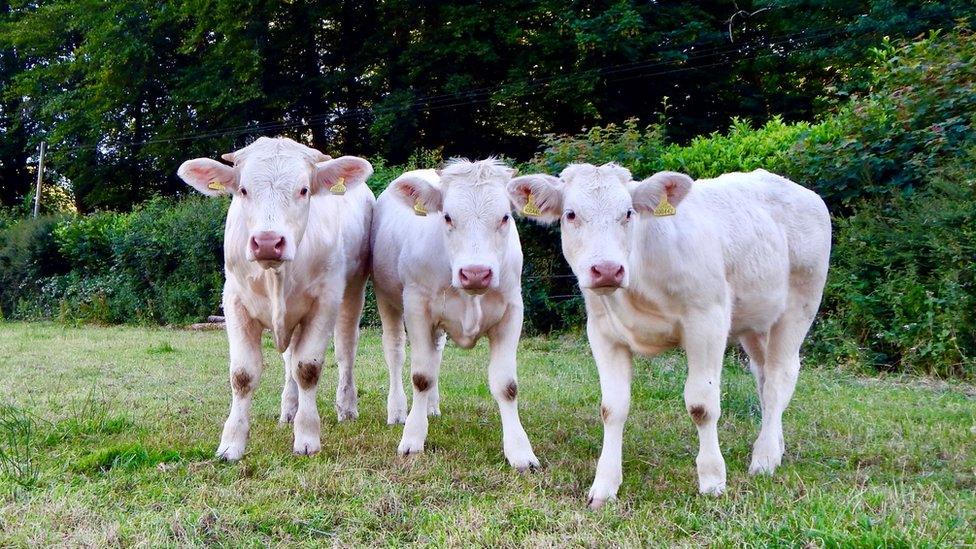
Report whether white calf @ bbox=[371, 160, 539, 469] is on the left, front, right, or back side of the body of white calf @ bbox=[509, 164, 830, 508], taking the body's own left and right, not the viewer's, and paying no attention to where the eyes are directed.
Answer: right

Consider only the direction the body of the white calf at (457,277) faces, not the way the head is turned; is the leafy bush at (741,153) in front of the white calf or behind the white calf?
behind

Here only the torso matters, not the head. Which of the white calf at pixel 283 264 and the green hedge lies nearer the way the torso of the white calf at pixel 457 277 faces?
the white calf

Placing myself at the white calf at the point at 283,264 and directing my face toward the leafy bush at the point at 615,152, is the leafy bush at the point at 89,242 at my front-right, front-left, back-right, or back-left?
front-left

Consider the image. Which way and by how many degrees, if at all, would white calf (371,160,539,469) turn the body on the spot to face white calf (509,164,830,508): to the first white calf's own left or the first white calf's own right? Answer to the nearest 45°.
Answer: approximately 45° to the first white calf's own left

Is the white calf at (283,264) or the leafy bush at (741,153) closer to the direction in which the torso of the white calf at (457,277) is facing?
the white calf

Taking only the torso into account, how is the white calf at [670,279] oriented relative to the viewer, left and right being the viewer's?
facing the viewer and to the left of the viewer

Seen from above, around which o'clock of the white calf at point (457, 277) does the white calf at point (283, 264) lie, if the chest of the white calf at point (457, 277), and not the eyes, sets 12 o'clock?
the white calf at point (283, 264) is roughly at 3 o'clock from the white calf at point (457, 277).

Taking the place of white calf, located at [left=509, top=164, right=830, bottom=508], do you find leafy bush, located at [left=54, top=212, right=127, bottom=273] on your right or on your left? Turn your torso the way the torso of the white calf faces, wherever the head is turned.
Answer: on your right

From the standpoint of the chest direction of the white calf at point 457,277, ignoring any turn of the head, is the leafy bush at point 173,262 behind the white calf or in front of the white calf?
behind

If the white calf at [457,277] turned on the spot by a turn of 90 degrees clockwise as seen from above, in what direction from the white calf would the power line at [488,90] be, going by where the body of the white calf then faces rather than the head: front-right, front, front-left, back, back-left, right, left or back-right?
right

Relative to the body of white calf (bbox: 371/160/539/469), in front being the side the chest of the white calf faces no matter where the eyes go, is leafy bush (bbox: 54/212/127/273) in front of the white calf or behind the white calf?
behind

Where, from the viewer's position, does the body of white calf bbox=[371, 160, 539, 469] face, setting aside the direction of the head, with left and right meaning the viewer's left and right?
facing the viewer

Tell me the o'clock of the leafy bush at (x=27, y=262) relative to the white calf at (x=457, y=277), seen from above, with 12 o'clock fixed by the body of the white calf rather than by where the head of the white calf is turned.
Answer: The leafy bush is roughly at 5 o'clock from the white calf.

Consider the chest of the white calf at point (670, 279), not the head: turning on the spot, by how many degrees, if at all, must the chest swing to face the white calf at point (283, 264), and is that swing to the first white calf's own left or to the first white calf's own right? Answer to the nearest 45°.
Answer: approximately 45° to the first white calf's own right

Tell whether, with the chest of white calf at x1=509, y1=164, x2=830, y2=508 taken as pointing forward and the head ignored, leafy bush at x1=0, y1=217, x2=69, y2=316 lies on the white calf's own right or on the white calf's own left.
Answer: on the white calf's own right

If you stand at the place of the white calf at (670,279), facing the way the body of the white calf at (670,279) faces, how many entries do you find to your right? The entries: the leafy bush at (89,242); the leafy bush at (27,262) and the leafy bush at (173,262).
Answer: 3
